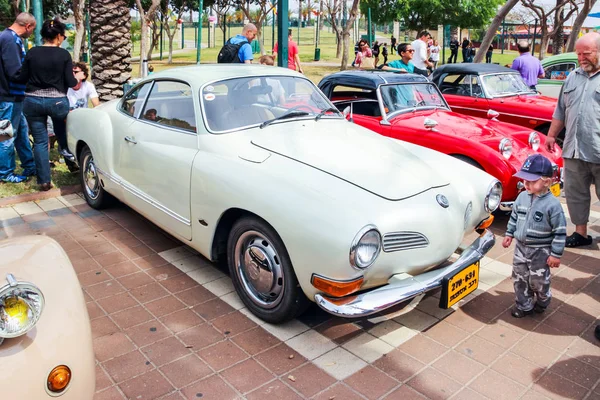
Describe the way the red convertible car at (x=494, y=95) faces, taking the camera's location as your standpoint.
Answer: facing the viewer and to the right of the viewer

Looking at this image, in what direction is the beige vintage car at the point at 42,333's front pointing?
toward the camera

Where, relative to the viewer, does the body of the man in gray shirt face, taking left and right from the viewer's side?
facing the viewer and to the left of the viewer

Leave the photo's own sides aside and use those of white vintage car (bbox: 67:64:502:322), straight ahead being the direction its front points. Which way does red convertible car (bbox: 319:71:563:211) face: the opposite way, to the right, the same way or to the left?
the same way

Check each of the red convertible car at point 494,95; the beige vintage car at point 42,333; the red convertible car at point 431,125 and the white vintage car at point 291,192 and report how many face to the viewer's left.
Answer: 0

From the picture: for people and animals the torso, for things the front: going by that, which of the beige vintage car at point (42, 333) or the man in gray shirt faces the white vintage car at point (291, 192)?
the man in gray shirt

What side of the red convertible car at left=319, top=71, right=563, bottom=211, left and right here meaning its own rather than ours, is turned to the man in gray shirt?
front

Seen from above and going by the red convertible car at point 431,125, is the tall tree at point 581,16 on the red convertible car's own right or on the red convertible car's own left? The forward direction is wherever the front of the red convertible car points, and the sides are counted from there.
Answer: on the red convertible car's own left

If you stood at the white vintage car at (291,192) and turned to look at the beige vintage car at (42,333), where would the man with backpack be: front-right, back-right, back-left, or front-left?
back-right

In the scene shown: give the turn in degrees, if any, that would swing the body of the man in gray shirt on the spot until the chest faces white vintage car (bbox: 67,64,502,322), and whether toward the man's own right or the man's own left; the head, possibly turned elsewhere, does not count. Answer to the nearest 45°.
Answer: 0° — they already face it

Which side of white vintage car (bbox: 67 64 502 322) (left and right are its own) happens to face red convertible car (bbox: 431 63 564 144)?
left

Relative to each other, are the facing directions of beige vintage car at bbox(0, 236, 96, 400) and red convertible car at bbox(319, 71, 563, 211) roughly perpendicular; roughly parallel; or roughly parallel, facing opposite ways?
roughly parallel

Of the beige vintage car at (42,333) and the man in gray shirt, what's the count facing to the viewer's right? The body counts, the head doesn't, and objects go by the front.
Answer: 0

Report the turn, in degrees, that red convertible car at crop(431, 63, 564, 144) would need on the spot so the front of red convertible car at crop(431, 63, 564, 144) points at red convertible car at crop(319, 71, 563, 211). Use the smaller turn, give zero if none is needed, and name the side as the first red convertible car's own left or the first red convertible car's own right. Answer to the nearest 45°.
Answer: approximately 45° to the first red convertible car's own right

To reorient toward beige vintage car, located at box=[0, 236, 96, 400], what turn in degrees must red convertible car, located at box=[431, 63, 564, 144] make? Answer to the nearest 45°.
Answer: approximately 45° to its right
